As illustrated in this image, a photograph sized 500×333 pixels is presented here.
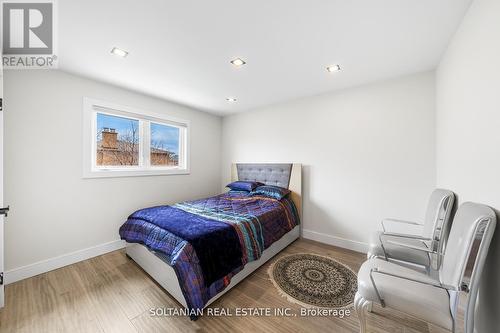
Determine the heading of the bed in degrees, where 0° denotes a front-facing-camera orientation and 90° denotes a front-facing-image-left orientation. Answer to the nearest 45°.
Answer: approximately 45°

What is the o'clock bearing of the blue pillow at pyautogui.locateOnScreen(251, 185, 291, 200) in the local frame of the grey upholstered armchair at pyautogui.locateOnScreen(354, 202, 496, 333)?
The blue pillow is roughly at 1 o'clock from the grey upholstered armchair.

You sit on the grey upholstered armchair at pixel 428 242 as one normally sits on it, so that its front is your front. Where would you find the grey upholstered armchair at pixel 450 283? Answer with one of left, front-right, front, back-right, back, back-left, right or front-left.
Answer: left

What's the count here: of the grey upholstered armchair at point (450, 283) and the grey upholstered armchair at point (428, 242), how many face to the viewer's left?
2

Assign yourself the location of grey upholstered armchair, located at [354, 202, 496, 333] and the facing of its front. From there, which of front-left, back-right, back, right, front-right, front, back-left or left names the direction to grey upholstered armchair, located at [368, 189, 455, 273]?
right

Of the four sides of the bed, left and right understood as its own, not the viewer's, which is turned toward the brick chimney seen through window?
right

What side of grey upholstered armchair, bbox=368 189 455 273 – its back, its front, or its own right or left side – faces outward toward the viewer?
left

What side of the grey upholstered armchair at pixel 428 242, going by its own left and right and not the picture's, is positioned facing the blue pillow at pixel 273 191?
front

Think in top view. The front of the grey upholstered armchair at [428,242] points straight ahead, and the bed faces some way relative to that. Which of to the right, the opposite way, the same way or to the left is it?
to the left

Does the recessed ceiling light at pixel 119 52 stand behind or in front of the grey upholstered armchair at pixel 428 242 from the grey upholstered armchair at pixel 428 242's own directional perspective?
in front

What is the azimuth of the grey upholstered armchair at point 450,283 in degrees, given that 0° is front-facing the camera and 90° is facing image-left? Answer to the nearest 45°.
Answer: approximately 90°
